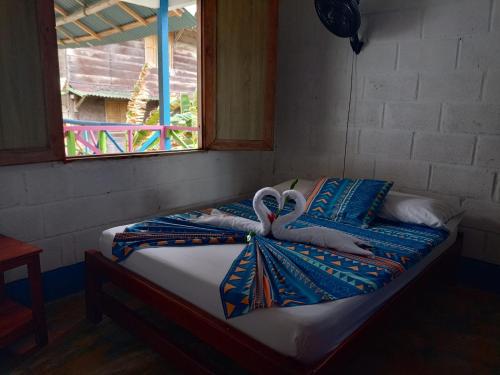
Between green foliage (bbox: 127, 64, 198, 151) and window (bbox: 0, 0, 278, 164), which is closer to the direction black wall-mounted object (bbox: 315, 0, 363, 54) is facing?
the window

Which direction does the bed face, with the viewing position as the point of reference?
facing the viewer and to the left of the viewer

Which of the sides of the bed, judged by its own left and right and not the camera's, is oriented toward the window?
right

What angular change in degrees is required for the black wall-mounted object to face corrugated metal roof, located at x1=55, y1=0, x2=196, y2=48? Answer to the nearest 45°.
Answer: approximately 90° to its right

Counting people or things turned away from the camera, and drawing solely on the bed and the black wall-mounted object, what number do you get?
0

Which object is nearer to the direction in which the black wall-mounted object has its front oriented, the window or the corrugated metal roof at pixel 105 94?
the window

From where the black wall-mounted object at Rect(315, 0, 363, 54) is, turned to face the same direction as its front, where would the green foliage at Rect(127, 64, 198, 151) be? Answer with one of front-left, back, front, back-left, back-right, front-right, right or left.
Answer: right

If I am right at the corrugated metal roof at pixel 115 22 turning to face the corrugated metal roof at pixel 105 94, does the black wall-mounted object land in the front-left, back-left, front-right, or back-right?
back-right

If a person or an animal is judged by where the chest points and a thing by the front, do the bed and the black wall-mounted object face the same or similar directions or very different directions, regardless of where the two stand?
same or similar directions
